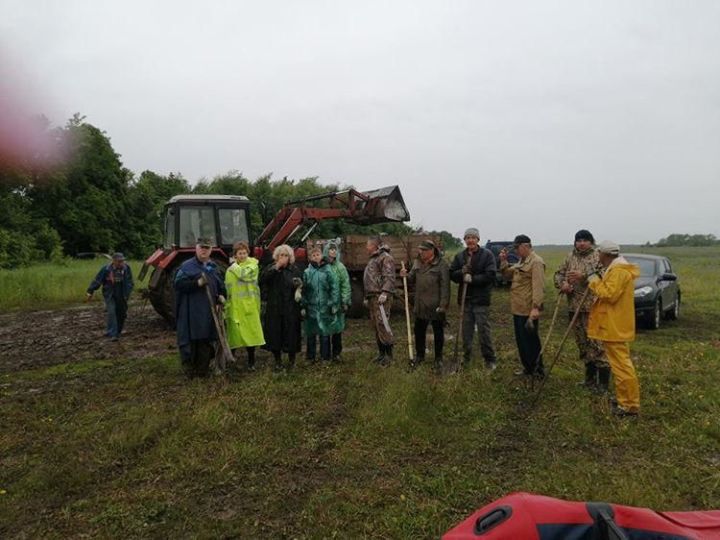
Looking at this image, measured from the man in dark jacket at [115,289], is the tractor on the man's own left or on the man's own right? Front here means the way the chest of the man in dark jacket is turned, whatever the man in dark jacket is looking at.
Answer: on the man's own left

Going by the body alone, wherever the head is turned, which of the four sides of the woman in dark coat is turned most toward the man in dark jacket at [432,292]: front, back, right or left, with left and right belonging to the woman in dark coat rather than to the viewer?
left

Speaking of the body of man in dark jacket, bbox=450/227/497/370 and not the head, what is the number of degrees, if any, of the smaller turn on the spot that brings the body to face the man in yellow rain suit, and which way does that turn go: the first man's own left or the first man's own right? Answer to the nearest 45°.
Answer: approximately 45° to the first man's own left

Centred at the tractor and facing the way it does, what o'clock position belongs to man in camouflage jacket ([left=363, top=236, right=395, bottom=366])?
The man in camouflage jacket is roughly at 2 o'clock from the tractor.

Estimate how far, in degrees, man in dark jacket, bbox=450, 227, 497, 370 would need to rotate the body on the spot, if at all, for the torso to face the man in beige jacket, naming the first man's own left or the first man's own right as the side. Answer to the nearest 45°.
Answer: approximately 45° to the first man's own left

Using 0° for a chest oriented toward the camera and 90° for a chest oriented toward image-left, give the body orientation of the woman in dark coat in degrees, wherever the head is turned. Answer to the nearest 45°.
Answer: approximately 0°

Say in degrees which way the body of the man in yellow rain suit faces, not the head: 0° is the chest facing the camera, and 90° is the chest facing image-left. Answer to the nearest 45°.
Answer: approximately 90°

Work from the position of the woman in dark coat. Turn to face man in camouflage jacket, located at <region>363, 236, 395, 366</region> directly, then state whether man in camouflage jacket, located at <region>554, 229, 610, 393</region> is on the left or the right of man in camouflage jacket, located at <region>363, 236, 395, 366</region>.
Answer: right

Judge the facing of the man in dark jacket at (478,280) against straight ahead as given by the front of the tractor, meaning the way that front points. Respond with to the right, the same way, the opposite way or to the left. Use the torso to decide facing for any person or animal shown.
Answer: to the right

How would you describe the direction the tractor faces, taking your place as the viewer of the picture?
facing to the right of the viewer
